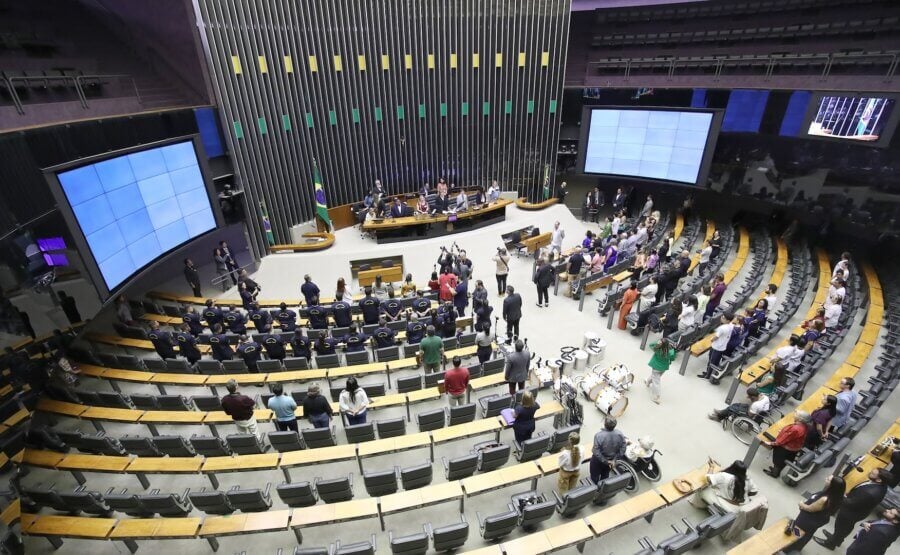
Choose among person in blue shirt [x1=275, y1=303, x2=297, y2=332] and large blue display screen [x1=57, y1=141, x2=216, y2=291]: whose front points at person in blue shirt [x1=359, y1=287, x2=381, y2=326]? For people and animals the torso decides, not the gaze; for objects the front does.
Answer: the large blue display screen

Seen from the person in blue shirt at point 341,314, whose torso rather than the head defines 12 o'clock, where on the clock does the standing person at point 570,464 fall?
The standing person is roughly at 5 o'clock from the person in blue shirt.

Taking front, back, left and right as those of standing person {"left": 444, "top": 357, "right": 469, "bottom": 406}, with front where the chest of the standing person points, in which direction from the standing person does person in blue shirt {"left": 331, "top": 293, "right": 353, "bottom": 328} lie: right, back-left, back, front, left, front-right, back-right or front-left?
front-left

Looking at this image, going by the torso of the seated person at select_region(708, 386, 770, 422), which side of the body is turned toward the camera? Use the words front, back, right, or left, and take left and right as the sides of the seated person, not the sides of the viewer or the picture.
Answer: left

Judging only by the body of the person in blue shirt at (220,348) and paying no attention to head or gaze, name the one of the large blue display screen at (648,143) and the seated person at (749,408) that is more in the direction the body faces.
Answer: the large blue display screen

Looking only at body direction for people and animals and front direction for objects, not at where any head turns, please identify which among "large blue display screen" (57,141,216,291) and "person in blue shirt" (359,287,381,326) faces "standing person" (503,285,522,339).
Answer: the large blue display screen

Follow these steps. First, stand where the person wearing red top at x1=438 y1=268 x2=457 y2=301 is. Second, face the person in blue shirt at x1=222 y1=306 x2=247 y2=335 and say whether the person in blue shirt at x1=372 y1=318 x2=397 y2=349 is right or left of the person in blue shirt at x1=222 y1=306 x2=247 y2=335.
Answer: left

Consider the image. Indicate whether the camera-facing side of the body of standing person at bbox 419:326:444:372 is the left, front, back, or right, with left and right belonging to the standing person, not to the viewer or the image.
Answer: back

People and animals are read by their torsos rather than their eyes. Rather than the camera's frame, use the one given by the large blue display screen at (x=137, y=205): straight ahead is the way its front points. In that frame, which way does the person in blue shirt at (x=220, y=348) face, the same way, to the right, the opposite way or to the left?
to the left

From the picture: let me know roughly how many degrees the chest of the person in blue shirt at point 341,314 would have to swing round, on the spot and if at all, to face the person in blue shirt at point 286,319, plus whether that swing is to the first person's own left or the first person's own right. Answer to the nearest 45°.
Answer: approximately 90° to the first person's own left

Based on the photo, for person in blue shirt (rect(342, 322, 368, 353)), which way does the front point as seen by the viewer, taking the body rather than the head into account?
away from the camera

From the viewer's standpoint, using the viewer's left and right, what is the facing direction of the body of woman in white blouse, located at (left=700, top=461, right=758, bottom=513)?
facing away from the viewer and to the left of the viewer

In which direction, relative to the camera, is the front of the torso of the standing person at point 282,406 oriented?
away from the camera

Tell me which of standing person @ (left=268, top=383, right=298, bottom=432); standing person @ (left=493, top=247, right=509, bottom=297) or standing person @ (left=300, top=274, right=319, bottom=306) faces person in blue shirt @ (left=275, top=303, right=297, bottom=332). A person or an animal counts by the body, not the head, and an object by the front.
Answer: standing person @ (left=268, top=383, right=298, bottom=432)

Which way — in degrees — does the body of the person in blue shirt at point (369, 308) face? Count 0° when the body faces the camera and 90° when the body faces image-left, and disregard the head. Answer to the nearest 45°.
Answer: approximately 180°

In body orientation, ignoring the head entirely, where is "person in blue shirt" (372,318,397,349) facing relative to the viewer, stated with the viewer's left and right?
facing away from the viewer

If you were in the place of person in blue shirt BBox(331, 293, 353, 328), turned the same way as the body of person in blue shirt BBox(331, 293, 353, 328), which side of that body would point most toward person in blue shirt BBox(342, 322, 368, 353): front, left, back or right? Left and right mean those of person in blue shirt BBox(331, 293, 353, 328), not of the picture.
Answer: back
